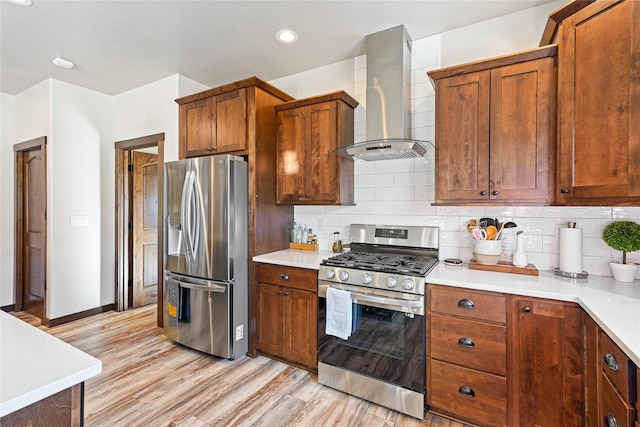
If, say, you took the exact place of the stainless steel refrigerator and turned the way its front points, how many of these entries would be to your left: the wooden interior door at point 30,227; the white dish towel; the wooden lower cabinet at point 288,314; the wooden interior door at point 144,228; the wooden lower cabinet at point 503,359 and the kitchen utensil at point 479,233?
4

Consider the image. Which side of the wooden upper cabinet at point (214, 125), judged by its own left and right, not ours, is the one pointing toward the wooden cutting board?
left

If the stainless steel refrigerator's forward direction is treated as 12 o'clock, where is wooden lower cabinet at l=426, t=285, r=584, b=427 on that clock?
The wooden lower cabinet is roughly at 9 o'clock from the stainless steel refrigerator.

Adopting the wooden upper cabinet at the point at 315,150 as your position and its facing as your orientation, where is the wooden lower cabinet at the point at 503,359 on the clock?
The wooden lower cabinet is roughly at 9 o'clock from the wooden upper cabinet.

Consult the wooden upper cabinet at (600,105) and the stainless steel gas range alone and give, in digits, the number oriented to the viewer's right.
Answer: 0

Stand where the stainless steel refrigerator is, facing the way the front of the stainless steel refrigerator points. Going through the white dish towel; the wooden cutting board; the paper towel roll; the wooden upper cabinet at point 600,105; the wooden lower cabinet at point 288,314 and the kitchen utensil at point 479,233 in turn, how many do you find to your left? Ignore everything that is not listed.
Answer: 6

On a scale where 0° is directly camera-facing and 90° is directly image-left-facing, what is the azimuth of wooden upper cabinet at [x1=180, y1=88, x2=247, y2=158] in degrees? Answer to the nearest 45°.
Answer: approximately 45°

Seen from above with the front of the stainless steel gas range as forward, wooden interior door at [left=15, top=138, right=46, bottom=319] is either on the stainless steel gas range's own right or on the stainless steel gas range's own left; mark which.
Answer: on the stainless steel gas range's own right

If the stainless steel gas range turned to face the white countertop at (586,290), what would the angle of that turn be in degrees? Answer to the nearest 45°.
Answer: approximately 135° to its left

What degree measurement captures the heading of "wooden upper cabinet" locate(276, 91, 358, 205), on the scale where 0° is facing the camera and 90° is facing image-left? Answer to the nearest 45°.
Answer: approximately 45°

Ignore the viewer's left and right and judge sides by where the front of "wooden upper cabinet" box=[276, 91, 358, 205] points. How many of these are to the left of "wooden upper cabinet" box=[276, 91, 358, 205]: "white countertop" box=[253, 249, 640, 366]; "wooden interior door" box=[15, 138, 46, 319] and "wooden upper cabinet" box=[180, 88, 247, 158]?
1

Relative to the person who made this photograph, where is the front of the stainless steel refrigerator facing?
facing the viewer and to the left of the viewer

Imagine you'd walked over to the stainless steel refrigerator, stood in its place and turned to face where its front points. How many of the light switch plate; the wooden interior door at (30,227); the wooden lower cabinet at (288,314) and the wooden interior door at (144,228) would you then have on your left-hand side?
1
